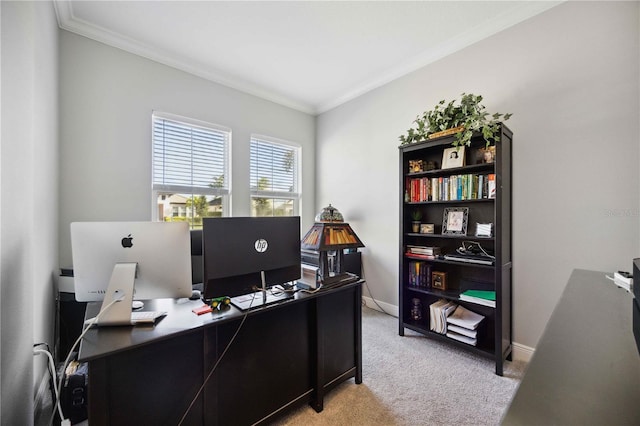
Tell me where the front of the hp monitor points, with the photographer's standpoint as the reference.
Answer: facing away from the viewer and to the left of the viewer

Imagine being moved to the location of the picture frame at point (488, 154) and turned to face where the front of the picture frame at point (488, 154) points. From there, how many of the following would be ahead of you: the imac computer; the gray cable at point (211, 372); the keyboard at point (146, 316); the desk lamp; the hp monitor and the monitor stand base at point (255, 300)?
6

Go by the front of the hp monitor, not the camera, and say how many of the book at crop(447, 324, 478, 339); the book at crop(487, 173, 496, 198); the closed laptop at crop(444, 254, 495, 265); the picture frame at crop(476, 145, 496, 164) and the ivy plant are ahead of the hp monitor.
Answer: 0

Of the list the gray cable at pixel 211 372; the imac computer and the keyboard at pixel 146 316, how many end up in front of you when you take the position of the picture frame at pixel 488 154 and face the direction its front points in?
3

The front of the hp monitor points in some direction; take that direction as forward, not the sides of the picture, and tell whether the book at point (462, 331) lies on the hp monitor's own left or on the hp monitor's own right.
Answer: on the hp monitor's own right

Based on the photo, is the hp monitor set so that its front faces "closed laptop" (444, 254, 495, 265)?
no

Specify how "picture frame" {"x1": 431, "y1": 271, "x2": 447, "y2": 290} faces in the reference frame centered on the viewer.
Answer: facing the viewer and to the left of the viewer

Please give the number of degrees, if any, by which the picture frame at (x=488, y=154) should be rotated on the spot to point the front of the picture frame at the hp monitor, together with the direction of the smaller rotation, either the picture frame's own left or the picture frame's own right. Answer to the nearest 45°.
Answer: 0° — it already faces it

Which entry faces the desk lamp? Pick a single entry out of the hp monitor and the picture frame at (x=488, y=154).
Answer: the picture frame

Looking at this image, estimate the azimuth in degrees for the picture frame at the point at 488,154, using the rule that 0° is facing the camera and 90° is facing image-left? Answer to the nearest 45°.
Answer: approximately 45°

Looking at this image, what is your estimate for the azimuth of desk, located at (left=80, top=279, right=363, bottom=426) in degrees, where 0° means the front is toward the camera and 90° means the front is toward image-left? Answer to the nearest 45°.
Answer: approximately 135°
